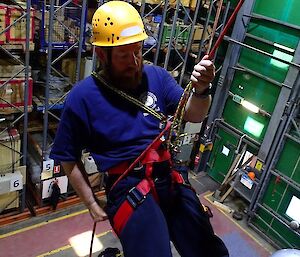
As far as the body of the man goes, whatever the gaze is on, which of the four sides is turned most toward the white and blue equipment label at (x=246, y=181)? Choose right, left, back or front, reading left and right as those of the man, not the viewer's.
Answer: left

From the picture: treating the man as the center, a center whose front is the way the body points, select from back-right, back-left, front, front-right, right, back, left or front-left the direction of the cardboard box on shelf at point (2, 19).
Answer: back

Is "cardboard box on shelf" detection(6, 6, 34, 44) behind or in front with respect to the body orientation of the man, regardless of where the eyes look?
behind

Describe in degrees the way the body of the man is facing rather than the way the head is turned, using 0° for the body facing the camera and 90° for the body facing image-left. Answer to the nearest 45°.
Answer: approximately 315°

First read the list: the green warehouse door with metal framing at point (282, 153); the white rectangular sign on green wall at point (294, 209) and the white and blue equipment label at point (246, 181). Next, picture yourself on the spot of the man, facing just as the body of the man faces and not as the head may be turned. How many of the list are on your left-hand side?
3

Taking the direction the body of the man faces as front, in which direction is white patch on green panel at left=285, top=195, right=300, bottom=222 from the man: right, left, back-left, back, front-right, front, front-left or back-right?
left

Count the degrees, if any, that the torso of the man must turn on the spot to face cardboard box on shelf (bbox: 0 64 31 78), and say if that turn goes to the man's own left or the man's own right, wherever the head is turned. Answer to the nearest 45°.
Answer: approximately 180°
